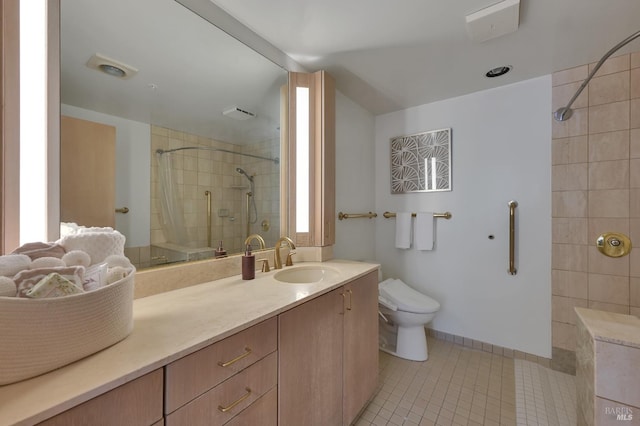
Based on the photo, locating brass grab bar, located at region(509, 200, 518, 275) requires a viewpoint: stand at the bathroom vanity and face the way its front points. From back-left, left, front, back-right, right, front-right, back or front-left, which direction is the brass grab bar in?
front-left

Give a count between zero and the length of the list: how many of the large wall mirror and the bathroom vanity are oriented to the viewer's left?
0

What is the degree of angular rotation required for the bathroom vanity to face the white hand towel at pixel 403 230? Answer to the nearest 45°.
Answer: approximately 90° to its left

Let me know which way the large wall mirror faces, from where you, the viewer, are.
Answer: facing the viewer and to the right of the viewer

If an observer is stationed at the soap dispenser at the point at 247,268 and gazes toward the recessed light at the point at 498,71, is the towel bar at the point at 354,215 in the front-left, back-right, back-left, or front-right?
front-left

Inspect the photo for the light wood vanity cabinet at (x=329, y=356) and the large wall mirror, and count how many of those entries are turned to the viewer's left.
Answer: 0

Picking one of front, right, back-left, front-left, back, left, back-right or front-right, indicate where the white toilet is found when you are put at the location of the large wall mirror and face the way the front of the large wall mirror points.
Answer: front-left

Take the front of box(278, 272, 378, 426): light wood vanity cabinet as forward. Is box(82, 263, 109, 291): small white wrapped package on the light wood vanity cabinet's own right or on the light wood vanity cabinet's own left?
on the light wood vanity cabinet's own right

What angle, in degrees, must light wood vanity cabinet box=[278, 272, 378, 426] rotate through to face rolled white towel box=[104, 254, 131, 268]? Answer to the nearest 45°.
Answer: approximately 90° to its right

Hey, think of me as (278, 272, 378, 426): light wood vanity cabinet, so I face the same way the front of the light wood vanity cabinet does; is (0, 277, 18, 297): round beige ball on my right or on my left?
on my right
